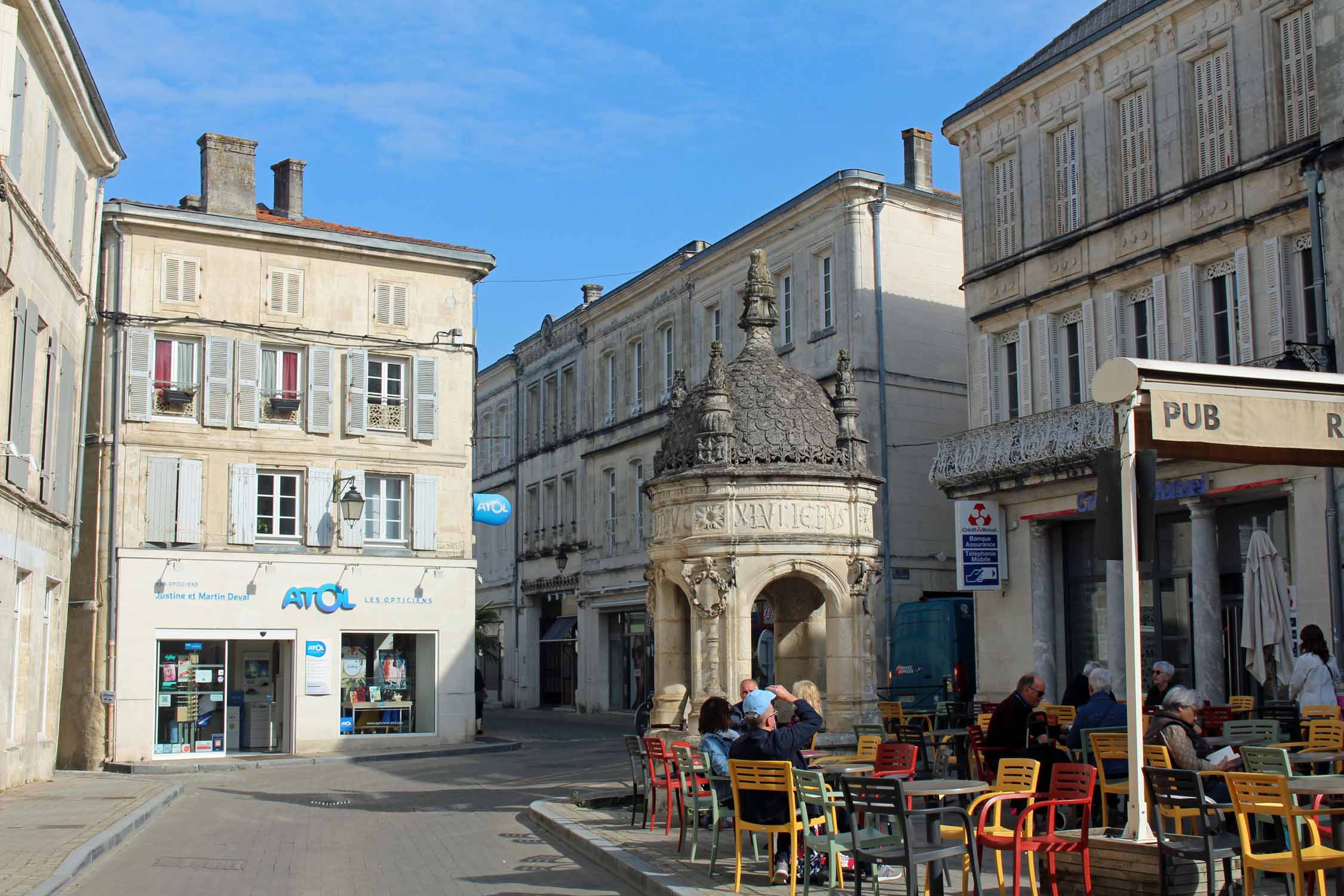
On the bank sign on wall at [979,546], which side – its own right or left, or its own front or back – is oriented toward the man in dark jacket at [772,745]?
front

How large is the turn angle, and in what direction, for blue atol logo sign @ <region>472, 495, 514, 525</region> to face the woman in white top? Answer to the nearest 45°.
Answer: approximately 45° to its left

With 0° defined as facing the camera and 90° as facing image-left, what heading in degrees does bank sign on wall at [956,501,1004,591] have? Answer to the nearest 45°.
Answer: approximately 0°

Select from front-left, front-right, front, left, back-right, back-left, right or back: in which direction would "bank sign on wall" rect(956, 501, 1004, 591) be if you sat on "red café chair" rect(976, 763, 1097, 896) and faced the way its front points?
back-right

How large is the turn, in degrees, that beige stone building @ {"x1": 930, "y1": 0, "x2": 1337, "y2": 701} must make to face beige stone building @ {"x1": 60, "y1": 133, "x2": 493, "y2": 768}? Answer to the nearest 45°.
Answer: approximately 45° to its right

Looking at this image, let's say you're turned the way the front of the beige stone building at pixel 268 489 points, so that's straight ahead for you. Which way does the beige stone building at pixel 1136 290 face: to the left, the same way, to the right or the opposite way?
to the right

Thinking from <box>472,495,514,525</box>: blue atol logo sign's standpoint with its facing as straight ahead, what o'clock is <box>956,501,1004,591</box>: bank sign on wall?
The bank sign on wall is roughly at 10 o'clock from the blue atol logo sign.

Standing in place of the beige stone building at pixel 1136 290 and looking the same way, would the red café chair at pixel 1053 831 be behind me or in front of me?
in front
